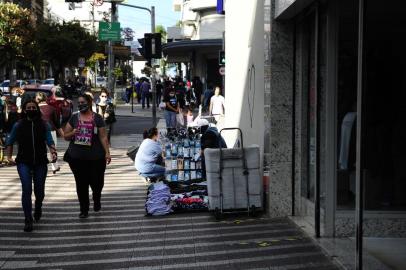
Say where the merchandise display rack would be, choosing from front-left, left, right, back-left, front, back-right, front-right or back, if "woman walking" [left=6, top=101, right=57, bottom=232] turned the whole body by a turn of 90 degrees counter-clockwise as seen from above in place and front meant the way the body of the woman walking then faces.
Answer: front-left

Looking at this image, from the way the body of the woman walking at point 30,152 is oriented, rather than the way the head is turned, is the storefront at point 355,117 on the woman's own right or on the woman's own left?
on the woman's own left

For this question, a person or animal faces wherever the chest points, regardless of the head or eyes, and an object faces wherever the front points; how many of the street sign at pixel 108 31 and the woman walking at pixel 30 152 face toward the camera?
2

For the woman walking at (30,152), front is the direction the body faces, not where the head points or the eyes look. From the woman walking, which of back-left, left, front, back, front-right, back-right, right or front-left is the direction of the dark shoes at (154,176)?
back-left

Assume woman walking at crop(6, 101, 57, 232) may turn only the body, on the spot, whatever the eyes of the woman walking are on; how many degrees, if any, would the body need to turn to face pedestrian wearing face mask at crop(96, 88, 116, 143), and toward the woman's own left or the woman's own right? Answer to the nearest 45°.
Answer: approximately 180°

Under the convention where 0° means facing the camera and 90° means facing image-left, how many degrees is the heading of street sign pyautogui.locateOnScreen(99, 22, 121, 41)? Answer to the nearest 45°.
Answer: approximately 0°

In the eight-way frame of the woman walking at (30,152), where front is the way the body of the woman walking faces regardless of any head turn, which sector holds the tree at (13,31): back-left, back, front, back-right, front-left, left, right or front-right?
back

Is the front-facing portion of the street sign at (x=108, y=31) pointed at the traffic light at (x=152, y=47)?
yes

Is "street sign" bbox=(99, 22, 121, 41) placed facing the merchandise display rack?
yes
